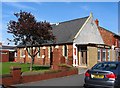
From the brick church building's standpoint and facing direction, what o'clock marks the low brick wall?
The low brick wall is roughly at 2 o'clock from the brick church building.

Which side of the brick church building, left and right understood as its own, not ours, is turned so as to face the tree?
right

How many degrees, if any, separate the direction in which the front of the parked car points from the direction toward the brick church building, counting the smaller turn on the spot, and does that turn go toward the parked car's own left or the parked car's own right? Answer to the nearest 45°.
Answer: approximately 45° to the parked car's own left

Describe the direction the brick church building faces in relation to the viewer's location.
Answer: facing the viewer and to the right of the viewer

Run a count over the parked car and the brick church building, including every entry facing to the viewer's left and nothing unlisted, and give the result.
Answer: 0

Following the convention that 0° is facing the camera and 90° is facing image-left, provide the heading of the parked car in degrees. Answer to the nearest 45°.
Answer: approximately 225°

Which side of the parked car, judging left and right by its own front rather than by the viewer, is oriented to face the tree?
left

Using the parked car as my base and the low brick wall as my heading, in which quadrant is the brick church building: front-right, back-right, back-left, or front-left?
front-right

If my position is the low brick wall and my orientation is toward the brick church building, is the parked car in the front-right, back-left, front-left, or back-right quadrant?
back-right

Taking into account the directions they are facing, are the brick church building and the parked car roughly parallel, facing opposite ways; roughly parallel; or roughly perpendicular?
roughly perpendicular
